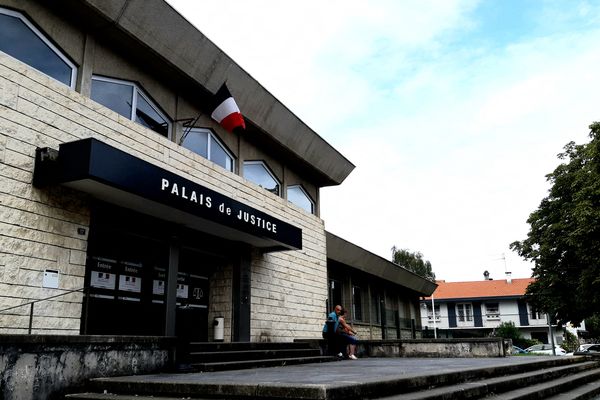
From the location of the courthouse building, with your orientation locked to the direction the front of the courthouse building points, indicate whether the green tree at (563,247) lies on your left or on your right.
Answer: on your left

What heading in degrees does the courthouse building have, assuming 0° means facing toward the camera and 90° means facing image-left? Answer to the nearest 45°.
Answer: approximately 315°
